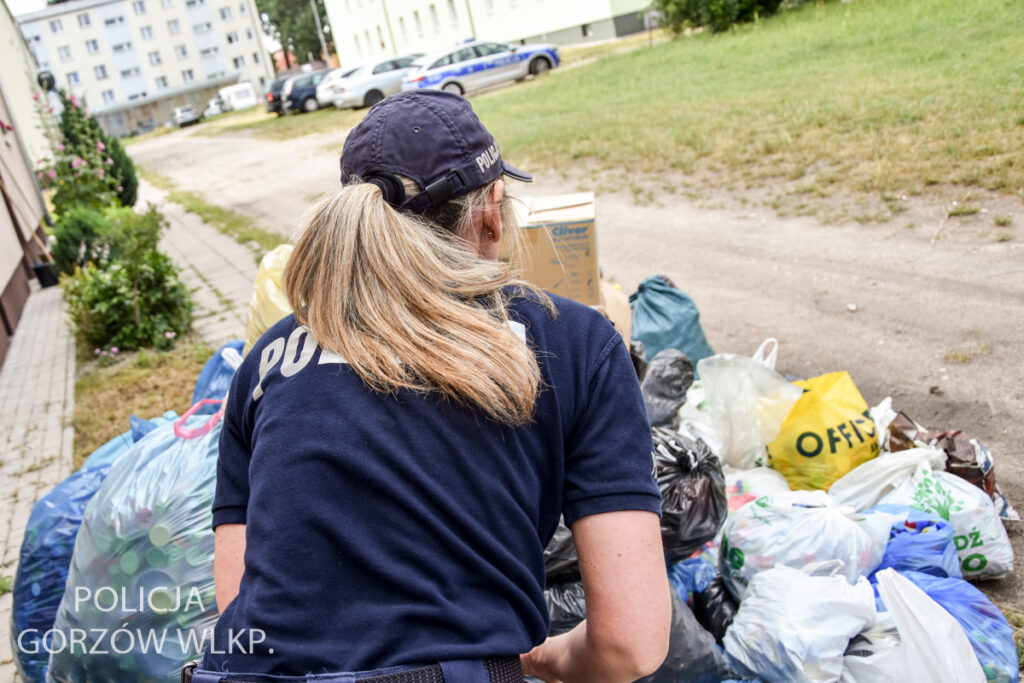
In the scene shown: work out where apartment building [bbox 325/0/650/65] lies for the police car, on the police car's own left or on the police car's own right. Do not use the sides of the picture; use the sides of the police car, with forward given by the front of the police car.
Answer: on the police car's own left

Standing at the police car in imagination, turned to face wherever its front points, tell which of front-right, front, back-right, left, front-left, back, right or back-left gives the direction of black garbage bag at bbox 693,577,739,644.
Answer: right

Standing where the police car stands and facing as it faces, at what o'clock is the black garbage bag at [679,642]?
The black garbage bag is roughly at 3 o'clock from the police car.

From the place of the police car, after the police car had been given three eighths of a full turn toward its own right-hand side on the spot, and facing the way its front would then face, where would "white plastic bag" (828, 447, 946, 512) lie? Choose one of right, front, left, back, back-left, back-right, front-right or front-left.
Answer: front-left

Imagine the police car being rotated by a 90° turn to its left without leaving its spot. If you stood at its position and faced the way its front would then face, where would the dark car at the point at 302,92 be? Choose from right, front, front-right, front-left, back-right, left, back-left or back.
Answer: front-left

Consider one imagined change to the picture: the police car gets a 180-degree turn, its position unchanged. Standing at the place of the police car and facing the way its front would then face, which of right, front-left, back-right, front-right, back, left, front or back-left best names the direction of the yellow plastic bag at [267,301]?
left

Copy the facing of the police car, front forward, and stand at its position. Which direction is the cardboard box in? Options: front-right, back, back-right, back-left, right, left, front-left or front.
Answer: right

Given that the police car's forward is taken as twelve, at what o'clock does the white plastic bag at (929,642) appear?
The white plastic bag is roughly at 3 o'clock from the police car.

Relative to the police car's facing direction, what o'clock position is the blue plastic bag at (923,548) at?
The blue plastic bag is roughly at 3 o'clock from the police car.

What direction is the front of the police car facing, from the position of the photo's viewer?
facing to the right of the viewer

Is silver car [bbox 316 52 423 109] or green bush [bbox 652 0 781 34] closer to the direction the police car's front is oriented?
the green bush

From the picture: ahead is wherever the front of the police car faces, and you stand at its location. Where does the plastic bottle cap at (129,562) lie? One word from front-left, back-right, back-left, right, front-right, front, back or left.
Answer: right

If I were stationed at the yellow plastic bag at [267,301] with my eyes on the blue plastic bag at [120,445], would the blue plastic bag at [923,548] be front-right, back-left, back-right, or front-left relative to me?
front-left

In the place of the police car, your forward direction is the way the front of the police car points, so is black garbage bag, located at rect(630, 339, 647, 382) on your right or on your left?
on your right

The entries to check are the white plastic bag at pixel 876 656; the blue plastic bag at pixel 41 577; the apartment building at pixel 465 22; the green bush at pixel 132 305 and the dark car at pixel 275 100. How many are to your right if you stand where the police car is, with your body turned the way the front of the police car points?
3

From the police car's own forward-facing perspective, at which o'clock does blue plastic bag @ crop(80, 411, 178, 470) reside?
The blue plastic bag is roughly at 3 o'clock from the police car.

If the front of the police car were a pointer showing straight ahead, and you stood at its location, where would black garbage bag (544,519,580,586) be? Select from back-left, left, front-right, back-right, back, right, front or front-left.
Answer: right

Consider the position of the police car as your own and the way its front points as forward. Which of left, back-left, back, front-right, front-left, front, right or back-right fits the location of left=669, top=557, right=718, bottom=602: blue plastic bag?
right
